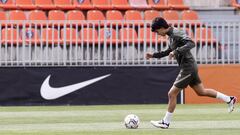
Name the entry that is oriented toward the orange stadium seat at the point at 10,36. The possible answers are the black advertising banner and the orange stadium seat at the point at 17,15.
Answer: the orange stadium seat at the point at 17,15

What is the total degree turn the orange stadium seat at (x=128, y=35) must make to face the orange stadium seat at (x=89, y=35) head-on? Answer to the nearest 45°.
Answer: approximately 90° to its right

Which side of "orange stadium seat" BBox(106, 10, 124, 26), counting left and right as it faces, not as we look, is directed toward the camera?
front

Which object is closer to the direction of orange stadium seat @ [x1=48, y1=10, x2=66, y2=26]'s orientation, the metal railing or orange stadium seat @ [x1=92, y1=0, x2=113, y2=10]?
the metal railing

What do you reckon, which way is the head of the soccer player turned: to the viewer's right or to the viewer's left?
to the viewer's left

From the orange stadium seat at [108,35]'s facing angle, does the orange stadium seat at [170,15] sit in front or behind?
behind

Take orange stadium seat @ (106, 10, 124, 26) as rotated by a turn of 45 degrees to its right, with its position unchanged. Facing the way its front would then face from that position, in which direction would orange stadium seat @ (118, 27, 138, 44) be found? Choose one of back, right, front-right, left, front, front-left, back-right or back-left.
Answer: front-left

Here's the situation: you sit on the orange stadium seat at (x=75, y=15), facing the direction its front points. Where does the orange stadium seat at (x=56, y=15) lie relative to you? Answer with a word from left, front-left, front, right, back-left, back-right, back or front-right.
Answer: right

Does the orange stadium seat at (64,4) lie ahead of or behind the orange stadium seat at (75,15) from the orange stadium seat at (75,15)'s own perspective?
behind
